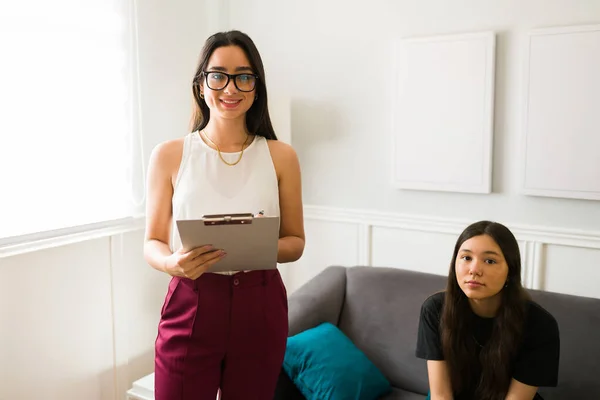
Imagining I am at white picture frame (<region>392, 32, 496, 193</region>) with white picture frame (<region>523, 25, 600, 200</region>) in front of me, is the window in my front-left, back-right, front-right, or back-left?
back-right

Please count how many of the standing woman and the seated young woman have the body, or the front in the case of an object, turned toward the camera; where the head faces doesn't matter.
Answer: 2

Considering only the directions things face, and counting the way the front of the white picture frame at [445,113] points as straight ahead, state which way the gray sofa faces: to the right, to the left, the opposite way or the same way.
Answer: the same way

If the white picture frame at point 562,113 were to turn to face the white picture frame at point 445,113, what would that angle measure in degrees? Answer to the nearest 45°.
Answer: approximately 45° to its right

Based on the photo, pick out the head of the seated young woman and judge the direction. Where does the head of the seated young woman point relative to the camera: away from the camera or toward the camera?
toward the camera

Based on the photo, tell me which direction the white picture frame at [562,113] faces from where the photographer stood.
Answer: facing the viewer and to the left of the viewer

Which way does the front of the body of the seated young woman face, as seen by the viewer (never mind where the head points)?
toward the camera
